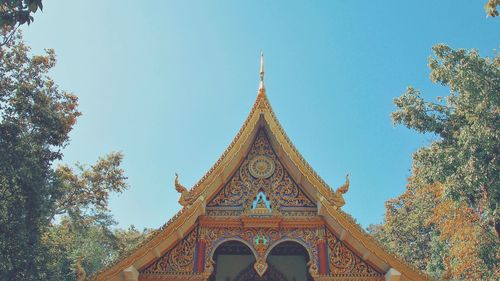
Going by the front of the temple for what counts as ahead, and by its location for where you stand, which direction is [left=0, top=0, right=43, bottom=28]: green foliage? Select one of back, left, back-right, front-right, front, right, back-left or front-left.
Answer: front-right

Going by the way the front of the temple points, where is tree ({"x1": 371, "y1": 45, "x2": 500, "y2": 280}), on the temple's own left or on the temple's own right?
on the temple's own left

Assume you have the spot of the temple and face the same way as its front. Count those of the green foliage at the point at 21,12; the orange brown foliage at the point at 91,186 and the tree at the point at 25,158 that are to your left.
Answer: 0

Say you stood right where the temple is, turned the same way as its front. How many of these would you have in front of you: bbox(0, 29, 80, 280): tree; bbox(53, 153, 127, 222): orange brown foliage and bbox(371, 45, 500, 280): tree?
0

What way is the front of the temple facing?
toward the camera

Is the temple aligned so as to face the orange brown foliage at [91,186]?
no

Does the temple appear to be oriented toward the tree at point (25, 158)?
no
